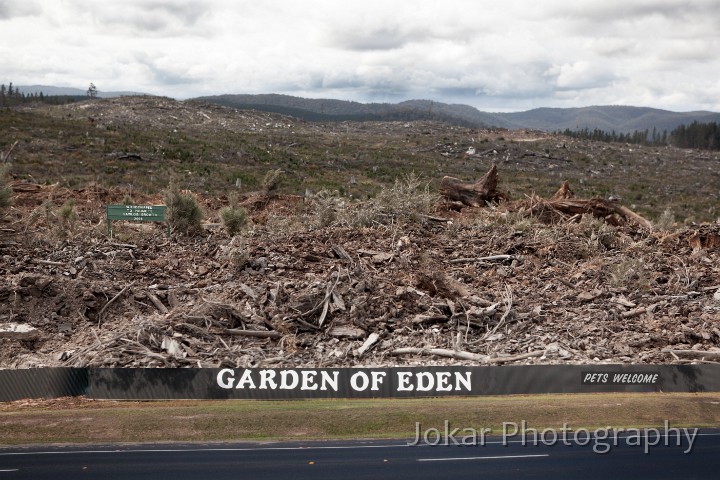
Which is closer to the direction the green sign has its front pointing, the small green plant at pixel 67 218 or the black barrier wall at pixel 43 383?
the black barrier wall

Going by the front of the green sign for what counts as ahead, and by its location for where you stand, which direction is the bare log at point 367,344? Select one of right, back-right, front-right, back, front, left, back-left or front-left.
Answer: front-left

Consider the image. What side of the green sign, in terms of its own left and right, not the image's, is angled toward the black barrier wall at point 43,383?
front

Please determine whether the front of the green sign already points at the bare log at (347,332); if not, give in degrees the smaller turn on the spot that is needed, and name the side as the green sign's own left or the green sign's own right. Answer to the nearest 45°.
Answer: approximately 45° to the green sign's own left

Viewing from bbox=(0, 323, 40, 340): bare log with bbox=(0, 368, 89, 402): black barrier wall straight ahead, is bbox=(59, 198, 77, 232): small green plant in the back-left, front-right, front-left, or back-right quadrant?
back-left

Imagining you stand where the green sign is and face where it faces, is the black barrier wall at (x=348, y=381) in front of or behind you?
in front

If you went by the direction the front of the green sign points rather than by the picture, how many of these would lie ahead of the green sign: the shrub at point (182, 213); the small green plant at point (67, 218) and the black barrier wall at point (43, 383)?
1

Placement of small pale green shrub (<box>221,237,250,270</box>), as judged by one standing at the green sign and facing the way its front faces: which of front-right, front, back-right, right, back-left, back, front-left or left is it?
front-left

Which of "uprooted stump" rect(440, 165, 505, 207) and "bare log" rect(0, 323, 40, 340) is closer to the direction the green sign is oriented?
the bare log

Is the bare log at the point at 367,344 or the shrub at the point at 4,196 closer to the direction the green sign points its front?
the bare log

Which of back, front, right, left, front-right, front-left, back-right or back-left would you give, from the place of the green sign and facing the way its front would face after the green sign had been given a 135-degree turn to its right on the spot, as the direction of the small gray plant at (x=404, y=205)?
back-right

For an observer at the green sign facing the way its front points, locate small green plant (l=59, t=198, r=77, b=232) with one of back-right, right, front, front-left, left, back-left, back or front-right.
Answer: back-right

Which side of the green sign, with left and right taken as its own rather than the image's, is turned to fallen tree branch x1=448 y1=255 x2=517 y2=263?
left

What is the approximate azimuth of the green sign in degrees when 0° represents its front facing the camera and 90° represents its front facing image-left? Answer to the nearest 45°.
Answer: approximately 0°

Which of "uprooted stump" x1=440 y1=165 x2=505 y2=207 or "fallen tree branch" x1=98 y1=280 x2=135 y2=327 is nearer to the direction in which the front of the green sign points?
the fallen tree branch

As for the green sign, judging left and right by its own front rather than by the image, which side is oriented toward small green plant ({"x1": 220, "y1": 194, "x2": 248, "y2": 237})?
left
